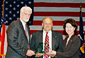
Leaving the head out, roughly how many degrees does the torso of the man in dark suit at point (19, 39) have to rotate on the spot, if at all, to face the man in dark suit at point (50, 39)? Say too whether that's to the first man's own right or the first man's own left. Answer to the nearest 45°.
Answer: approximately 45° to the first man's own left

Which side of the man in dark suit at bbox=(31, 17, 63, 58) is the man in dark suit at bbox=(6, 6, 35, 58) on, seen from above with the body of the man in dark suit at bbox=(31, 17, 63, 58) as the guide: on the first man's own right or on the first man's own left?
on the first man's own right

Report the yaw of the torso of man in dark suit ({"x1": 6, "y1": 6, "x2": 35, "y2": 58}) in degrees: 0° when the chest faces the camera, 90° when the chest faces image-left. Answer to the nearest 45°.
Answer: approximately 315°

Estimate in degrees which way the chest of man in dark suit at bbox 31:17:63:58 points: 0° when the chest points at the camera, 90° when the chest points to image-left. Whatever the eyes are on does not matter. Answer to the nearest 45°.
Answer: approximately 0°
